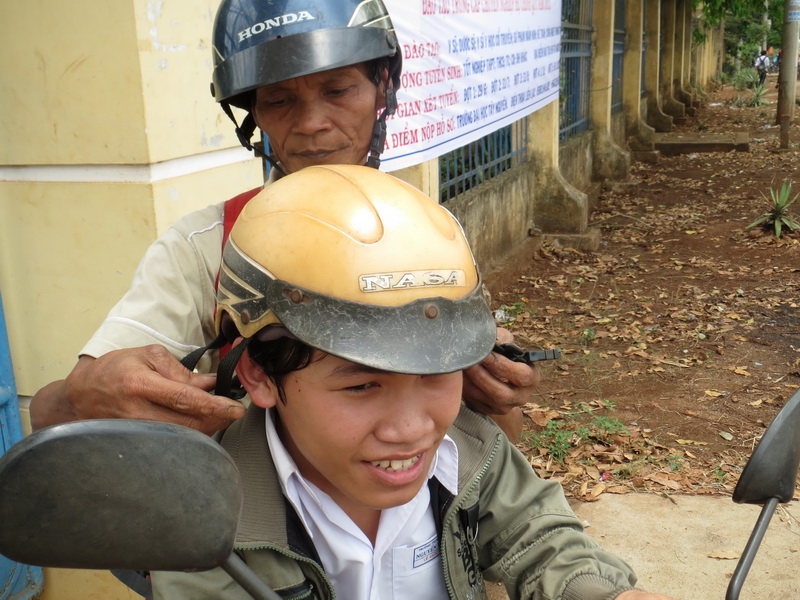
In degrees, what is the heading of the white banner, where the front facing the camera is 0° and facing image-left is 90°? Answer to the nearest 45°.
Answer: approximately 315°

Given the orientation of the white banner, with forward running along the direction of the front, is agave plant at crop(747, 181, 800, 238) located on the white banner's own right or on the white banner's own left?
on the white banner's own left

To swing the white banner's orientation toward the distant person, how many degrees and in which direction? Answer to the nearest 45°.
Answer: approximately 135° to its left

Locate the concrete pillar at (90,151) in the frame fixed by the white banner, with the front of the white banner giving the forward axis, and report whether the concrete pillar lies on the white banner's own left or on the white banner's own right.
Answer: on the white banner's own right

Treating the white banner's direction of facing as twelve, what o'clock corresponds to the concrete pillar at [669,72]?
The concrete pillar is roughly at 8 o'clock from the white banner.

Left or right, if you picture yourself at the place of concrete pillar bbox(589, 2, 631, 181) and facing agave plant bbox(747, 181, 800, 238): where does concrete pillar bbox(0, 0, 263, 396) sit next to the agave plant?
right

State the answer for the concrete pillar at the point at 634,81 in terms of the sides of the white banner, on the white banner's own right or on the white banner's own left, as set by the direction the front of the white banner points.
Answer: on the white banner's own left
